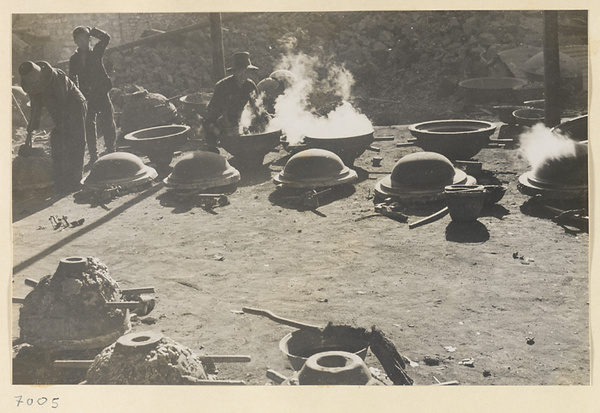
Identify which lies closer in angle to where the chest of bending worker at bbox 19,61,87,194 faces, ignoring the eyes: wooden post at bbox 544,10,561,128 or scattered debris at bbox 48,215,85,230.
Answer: the scattered debris

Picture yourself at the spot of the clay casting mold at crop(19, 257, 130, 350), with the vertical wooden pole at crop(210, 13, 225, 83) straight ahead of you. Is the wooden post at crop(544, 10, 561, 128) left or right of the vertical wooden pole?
right

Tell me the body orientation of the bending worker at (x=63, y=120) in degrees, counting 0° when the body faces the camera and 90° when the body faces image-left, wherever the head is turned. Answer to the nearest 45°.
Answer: approximately 90°

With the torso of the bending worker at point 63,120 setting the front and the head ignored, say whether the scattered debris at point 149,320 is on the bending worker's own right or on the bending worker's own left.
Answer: on the bending worker's own left

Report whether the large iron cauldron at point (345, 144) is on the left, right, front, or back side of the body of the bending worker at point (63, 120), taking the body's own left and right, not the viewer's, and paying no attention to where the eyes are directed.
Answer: back

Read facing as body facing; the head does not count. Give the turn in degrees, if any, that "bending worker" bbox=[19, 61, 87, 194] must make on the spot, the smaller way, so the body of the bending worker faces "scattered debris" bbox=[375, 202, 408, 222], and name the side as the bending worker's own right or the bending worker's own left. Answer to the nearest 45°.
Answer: approximately 135° to the bending worker's own left

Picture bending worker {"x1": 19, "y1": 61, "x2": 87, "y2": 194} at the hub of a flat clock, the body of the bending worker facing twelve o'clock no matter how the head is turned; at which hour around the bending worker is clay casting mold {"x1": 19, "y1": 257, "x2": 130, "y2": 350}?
The clay casting mold is roughly at 9 o'clock from the bending worker.

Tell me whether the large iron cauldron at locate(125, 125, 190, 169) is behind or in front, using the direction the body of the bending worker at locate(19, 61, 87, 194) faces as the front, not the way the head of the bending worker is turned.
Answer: behind

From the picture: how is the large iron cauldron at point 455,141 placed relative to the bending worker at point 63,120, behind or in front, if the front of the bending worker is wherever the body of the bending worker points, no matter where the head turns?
behind

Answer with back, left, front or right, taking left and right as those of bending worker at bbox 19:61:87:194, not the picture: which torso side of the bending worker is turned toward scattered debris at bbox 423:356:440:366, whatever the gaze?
left

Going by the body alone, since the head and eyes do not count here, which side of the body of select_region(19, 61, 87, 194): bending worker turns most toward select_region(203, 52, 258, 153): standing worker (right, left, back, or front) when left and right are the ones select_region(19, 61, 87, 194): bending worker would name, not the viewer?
back

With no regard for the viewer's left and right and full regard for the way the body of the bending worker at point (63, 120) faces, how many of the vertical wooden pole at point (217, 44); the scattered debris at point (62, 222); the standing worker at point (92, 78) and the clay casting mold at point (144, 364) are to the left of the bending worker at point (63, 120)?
2
